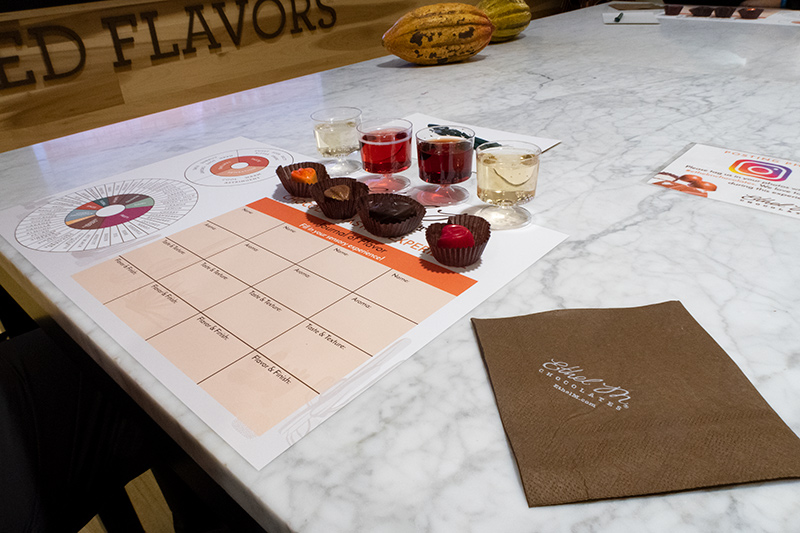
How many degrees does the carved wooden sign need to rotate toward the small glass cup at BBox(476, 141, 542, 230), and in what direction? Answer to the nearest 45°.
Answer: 0° — it already faces it

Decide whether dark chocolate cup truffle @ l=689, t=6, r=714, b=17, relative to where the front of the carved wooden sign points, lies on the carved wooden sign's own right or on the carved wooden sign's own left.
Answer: on the carved wooden sign's own left

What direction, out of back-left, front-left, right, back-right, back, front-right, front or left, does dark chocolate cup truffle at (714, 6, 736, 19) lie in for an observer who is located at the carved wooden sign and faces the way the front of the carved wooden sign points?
front-left

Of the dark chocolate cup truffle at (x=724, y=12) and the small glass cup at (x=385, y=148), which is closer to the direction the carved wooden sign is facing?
the small glass cup

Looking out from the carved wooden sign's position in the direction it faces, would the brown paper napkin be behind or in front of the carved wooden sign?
in front

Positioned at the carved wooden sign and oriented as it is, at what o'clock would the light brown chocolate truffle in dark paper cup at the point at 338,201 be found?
The light brown chocolate truffle in dark paper cup is roughly at 1 o'clock from the carved wooden sign.

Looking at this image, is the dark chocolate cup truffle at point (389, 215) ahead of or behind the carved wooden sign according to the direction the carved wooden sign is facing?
ahead

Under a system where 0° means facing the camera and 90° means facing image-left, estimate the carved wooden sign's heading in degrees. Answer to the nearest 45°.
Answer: approximately 315°
